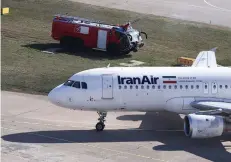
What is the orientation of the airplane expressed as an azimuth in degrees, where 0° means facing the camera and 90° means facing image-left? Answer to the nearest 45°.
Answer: approximately 90°
